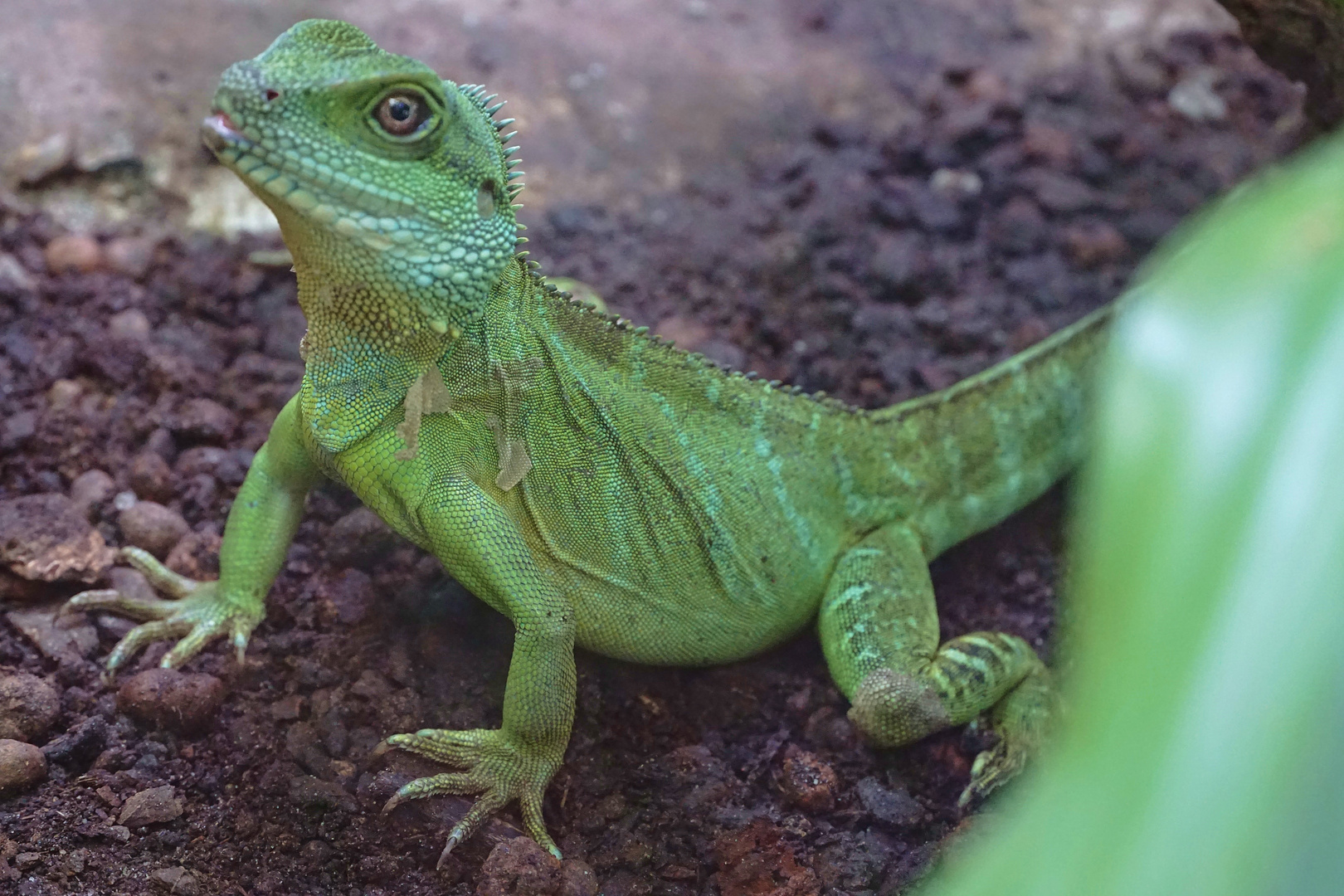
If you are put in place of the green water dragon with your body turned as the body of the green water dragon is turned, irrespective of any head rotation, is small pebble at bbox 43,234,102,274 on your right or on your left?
on your right

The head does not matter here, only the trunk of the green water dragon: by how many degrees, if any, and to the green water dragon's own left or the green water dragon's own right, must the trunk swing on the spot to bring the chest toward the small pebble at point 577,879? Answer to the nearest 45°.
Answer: approximately 45° to the green water dragon's own left

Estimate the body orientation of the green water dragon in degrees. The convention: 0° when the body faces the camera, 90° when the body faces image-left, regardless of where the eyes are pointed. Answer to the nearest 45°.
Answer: approximately 45°

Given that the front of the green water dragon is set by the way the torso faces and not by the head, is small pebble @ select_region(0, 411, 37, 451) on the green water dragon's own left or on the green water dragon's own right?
on the green water dragon's own right

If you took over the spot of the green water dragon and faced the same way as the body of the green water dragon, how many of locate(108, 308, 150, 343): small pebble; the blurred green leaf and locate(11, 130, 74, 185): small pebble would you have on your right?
2
